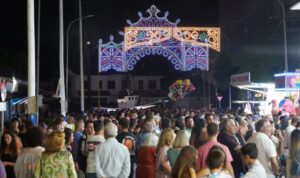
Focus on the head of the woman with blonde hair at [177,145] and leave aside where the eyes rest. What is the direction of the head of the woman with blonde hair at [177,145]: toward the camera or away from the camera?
away from the camera

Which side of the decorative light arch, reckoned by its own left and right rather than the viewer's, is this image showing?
front
